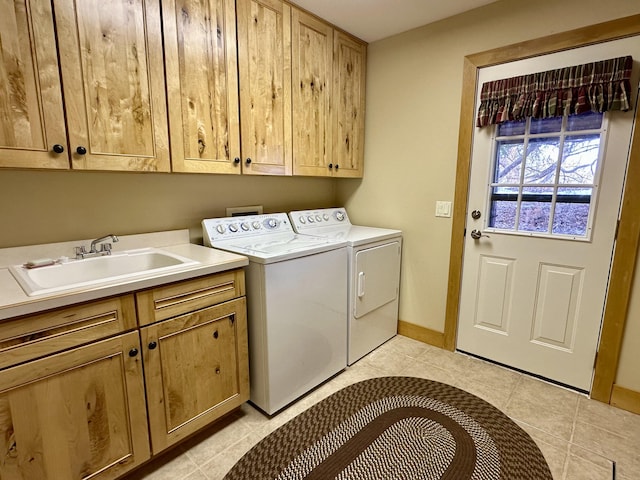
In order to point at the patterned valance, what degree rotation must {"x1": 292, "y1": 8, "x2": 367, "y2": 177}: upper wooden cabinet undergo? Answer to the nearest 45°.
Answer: approximately 45° to its left

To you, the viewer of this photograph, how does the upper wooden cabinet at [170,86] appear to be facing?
facing the viewer and to the right of the viewer

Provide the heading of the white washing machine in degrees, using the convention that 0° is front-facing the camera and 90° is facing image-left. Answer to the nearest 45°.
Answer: approximately 315°

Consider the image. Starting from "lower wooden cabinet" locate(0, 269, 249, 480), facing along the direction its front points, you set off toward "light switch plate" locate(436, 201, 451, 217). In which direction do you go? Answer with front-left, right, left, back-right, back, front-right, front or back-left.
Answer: front-left

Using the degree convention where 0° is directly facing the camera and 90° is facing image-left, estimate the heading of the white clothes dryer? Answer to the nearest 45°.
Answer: approximately 315°

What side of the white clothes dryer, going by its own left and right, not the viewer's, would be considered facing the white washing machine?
right

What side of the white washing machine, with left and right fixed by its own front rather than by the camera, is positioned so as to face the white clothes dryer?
left

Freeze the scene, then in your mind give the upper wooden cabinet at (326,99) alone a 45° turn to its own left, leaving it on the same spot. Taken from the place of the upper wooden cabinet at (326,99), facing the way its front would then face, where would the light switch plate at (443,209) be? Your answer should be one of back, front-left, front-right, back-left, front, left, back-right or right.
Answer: front
